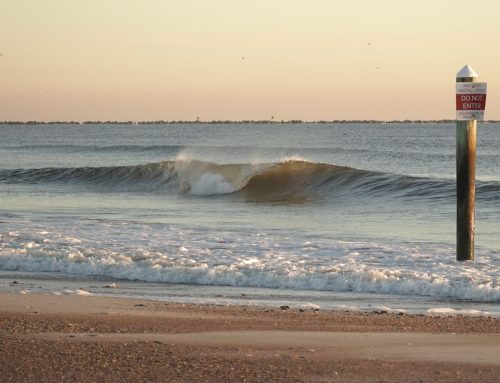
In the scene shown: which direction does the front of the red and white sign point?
toward the camera

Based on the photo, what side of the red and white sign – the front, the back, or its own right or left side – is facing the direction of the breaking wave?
back
